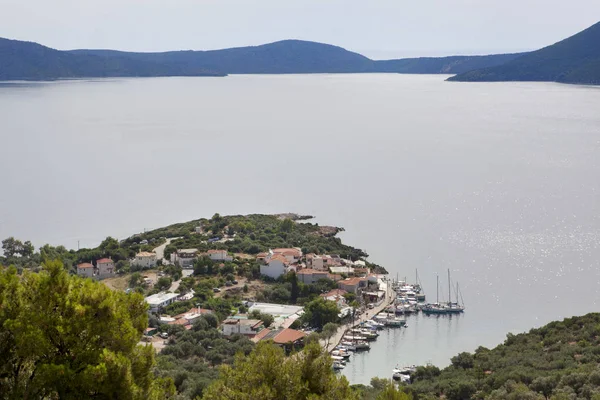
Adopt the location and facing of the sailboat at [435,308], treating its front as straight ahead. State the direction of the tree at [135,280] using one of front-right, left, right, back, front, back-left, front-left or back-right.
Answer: back

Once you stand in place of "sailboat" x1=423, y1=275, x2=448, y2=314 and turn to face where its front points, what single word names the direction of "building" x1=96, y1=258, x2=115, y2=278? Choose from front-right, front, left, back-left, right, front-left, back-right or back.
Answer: back

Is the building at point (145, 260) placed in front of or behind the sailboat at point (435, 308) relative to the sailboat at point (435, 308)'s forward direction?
behind

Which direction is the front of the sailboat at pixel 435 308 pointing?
to the viewer's right

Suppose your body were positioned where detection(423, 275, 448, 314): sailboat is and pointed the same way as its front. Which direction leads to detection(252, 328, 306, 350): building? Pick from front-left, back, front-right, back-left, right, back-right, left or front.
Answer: back-right

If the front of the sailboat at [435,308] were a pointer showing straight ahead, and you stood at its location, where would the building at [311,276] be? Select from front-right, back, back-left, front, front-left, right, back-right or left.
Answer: back

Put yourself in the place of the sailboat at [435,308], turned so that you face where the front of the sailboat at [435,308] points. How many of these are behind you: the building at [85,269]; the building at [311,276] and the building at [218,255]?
3

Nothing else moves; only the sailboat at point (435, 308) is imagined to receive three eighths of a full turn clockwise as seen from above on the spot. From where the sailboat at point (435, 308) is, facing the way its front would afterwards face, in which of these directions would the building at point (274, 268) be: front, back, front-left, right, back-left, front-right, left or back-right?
front-right

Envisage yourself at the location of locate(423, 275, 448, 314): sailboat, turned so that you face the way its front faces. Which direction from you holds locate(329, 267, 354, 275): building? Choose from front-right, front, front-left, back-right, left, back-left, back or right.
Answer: back-left

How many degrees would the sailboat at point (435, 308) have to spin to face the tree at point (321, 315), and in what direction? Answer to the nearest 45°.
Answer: approximately 135° to its right

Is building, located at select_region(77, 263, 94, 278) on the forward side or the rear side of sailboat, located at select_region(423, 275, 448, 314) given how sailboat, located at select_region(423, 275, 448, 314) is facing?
on the rear side

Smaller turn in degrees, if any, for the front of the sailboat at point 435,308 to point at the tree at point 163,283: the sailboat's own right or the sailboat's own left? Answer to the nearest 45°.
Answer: approximately 180°

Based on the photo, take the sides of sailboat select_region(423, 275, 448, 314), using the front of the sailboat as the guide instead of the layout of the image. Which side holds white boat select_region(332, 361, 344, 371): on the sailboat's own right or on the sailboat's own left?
on the sailboat's own right

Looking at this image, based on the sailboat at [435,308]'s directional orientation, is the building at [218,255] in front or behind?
behind
